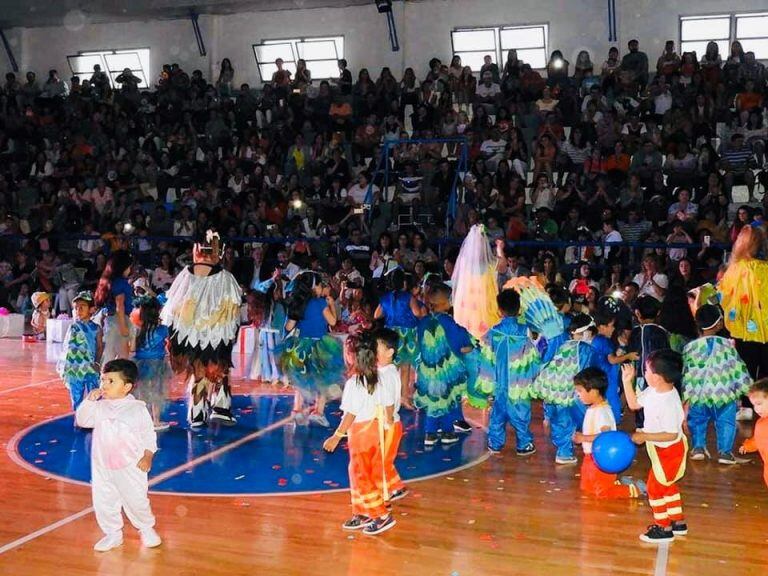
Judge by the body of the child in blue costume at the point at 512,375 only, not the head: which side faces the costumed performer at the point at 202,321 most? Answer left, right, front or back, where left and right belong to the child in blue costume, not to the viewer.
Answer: left

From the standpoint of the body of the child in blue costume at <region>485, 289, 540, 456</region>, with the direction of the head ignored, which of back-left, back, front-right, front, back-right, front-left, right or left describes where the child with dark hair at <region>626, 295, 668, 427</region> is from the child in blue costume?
right

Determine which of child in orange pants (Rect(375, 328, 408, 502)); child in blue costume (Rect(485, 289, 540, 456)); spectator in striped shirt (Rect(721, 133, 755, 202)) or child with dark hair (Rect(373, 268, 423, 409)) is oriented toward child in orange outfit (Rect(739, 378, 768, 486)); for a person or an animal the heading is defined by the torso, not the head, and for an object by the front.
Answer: the spectator in striped shirt

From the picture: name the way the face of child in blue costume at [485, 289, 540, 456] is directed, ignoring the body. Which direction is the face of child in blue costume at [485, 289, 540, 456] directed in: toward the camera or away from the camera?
away from the camera

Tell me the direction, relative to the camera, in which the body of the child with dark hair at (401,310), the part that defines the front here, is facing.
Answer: away from the camera

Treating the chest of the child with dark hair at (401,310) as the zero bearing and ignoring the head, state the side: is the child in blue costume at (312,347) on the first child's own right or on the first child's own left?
on the first child's own left

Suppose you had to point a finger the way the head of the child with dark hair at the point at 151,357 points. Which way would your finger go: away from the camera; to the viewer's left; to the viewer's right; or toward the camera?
away from the camera

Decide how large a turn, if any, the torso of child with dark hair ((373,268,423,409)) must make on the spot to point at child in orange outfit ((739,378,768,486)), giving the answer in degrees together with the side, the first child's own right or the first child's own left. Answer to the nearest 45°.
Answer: approximately 135° to the first child's own right

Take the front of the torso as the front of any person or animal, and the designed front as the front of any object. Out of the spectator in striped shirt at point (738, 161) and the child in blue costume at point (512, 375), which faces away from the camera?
the child in blue costume

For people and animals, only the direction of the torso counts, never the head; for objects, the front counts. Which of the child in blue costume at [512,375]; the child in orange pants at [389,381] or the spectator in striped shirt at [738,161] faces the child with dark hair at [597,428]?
the spectator in striped shirt
